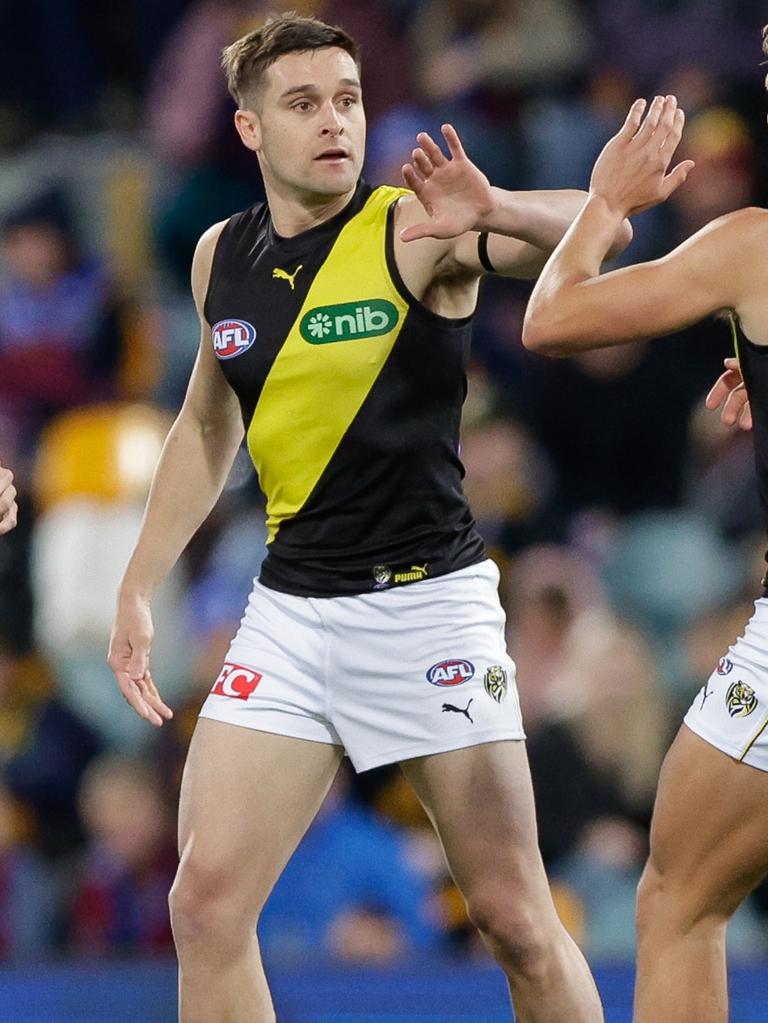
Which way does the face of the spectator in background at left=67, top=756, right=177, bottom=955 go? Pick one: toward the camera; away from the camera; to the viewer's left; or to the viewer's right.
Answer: toward the camera

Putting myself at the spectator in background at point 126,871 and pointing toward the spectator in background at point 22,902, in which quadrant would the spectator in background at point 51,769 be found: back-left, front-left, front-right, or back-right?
front-right

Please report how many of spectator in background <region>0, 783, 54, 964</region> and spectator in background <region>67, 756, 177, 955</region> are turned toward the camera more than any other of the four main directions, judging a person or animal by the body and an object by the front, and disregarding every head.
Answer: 2

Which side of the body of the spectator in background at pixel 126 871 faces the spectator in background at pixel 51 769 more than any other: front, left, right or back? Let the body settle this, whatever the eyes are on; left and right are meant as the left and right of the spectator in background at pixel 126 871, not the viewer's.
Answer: back

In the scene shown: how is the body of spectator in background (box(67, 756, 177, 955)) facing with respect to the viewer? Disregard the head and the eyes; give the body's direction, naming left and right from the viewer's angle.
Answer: facing the viewer

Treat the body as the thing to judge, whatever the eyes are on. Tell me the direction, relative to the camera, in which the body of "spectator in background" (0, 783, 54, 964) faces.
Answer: toward the camera

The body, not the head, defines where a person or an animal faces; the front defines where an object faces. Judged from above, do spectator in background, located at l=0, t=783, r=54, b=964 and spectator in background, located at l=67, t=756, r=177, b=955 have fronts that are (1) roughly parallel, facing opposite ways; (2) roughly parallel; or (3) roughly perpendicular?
roughly parallel

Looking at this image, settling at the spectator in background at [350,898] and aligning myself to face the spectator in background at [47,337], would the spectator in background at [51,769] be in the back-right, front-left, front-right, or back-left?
front-left
